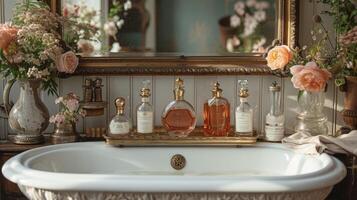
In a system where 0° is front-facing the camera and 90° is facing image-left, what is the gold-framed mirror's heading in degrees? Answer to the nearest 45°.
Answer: approximately 0°

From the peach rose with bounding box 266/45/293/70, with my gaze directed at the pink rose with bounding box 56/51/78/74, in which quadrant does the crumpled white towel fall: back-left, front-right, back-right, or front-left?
back-left

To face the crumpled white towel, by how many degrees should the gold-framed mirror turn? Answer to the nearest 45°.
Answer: approximately 45° to its left

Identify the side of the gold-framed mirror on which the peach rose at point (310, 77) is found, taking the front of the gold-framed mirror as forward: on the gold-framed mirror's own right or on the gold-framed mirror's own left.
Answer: on the gold-framed mirror's own left

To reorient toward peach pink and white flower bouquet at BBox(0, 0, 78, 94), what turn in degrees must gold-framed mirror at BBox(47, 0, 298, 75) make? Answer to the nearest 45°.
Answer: approximately 90° to its right
